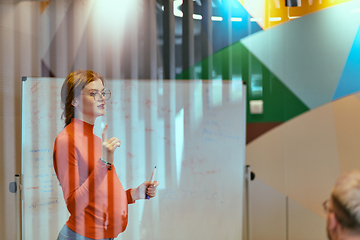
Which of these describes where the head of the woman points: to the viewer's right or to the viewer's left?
to the viewer's right

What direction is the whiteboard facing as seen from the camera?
toward the camera
